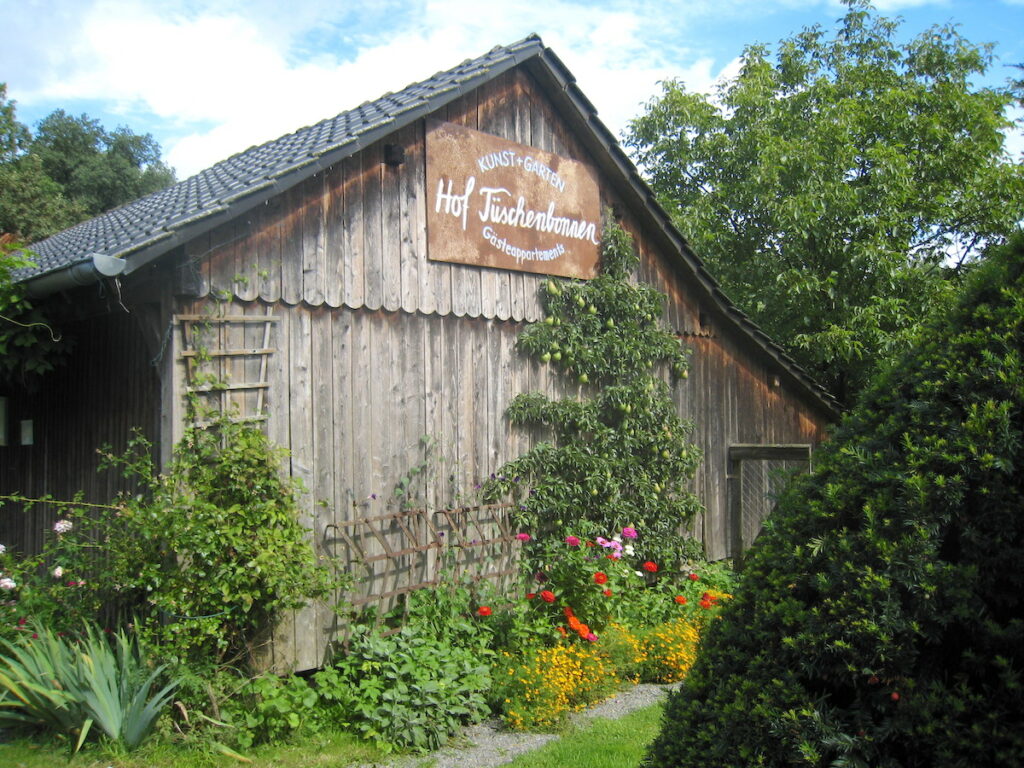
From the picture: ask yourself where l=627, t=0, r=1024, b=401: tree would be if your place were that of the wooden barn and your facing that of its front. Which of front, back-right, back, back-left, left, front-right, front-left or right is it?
left

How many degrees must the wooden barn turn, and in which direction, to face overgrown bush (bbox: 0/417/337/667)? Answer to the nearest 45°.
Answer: approximately 90° to its right

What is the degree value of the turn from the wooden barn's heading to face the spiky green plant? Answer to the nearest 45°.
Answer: approximately 90° to its right

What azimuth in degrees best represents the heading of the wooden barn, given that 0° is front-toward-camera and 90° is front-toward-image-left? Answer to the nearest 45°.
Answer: approximately 315°

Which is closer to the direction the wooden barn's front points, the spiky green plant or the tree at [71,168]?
the spiky green plant

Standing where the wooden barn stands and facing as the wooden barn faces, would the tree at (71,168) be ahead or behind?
behind
